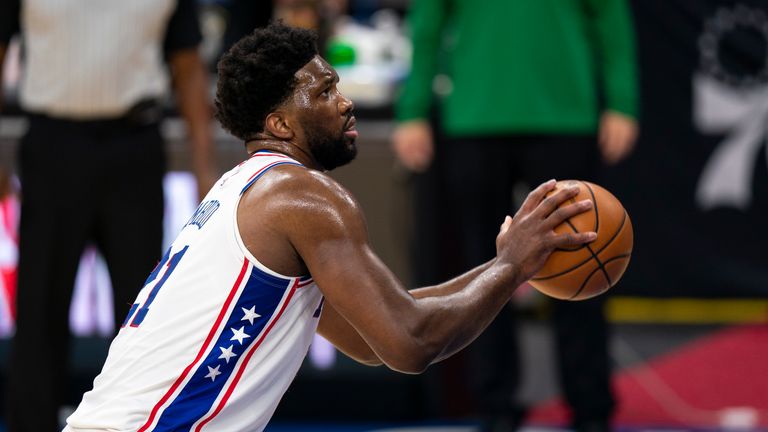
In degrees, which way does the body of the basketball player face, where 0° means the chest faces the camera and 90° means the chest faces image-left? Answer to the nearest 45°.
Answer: approximately 270°

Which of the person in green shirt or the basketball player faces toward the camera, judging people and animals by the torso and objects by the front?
the person in green shirt

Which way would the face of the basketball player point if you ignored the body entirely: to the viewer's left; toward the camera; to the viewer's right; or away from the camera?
to the viewer's right

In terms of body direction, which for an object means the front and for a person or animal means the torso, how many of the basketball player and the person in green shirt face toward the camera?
1

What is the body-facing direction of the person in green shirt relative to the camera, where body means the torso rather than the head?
toward the camera

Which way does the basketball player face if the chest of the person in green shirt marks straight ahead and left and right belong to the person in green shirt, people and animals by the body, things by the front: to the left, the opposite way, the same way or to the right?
to the left

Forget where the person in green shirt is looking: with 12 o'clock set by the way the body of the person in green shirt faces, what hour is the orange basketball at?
The orange basketball is roughly at 12 o'clock from the person in green shirt.

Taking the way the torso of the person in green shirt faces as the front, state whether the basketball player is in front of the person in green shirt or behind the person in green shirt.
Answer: in front
